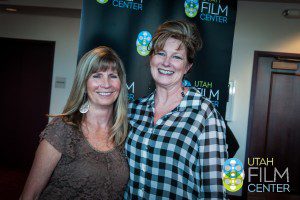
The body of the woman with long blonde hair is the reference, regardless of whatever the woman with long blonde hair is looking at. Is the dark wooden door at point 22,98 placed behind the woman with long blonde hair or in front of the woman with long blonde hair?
behind

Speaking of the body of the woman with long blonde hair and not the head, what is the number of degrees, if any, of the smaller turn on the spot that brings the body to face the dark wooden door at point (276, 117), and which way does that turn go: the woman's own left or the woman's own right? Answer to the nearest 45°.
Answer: approximately 90° to the woman's own left

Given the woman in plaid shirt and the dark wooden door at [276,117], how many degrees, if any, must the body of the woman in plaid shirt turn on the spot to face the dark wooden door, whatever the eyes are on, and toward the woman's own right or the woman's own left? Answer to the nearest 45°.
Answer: approximately 180°

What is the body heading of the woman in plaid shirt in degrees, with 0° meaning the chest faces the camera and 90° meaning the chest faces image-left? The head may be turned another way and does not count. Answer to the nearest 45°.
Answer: approximately 45°

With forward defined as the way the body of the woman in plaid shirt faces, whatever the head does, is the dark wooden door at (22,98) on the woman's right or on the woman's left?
on the woman's right
